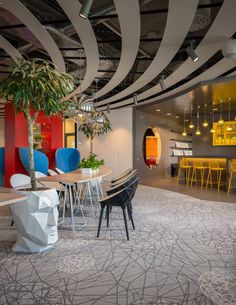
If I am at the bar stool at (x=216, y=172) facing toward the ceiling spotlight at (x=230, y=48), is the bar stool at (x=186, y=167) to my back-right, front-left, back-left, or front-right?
back-right

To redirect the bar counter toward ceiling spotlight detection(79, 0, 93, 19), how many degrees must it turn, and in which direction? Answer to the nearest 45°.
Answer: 0° — it already faces it

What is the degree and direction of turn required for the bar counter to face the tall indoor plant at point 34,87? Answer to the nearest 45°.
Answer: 0° — it already faces it

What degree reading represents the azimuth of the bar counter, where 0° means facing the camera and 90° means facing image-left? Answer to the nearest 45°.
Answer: approximately 0°

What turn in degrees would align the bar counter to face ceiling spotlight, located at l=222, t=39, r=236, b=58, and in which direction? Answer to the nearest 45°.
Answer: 0° — it already faces it

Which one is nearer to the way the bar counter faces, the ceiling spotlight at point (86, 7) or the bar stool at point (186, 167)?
the ceiling spotlight
